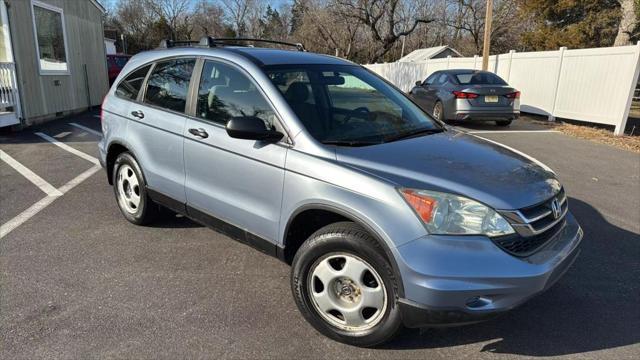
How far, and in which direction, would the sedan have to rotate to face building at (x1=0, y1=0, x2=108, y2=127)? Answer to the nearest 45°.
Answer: approximately 45° to its left

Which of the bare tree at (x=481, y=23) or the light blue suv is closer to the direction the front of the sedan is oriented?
the bare tree

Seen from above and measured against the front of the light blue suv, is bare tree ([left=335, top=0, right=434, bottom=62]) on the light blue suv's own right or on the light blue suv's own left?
on the light blue suv's own left

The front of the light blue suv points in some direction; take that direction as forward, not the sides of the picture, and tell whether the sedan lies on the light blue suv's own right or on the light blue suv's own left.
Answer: on the light blue suv's own left

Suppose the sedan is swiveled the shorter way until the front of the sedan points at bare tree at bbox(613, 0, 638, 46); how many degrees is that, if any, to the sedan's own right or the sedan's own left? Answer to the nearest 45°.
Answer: approximately 90° to the sedan's own right

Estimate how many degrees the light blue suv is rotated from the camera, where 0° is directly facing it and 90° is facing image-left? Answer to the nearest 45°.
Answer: approximately 315°

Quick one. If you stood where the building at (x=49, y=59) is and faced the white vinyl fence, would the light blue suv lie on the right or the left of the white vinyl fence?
right

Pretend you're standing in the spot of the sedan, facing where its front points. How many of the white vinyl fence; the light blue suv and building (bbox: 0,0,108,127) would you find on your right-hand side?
1

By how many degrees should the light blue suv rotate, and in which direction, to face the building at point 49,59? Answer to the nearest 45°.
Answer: approximately 180°

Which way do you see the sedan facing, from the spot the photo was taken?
facing away from the viewer and to the left of the viewer

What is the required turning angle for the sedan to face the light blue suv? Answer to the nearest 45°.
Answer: approximately 135° to its left
